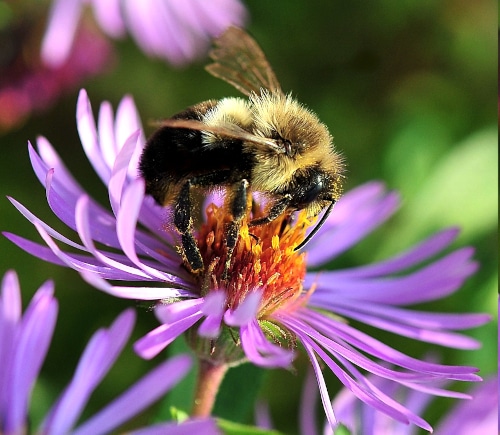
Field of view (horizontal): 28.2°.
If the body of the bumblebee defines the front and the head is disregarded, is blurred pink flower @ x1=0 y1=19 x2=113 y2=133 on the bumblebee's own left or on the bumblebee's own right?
on the bumblebee's own left

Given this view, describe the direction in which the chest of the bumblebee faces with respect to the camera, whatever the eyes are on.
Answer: to the viewer's right

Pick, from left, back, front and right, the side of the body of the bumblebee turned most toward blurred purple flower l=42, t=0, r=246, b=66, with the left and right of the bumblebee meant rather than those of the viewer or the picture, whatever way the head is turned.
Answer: left
